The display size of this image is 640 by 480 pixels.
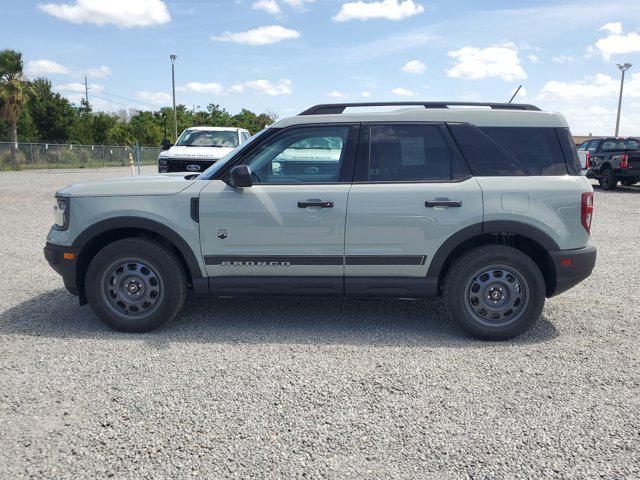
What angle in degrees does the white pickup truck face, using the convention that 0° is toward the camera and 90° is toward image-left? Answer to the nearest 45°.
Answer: approximately 0°

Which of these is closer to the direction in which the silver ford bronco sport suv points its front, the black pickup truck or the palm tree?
the palm tree

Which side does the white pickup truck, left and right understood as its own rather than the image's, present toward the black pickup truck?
left

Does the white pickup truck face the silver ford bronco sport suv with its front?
yes

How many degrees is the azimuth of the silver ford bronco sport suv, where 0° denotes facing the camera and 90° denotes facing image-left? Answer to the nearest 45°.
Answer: approximately 90°

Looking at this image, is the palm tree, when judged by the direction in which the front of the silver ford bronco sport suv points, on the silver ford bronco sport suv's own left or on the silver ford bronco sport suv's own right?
on the silver ford bronco sport suv's own right

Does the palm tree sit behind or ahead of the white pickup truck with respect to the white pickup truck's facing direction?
behind

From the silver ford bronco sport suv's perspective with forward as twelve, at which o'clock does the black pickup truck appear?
The black pickup truck is roughly at 4 o'clock from the silver ford bronco sport suv.

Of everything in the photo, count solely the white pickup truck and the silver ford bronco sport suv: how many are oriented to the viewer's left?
1

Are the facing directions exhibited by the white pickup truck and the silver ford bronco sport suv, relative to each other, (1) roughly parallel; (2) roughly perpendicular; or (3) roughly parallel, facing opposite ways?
roughly perpendicular

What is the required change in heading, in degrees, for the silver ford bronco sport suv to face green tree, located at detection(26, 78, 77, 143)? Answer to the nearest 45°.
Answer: approximately 45° to its right
